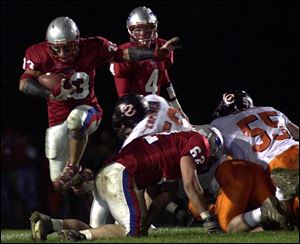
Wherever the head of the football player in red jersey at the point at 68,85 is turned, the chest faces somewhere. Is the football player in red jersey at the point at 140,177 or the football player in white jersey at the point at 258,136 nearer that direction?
the football player in red jersey

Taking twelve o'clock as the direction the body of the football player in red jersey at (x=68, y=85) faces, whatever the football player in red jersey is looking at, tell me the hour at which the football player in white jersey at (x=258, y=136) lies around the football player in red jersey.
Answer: The football player in white jersey is roughly at 10 o'clock from the football player in red jersey.

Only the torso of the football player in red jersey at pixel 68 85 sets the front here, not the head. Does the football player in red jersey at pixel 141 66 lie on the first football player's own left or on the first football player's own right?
on the first football player's own left

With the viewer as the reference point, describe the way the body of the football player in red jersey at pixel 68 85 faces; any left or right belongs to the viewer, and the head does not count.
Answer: facing the viewer
